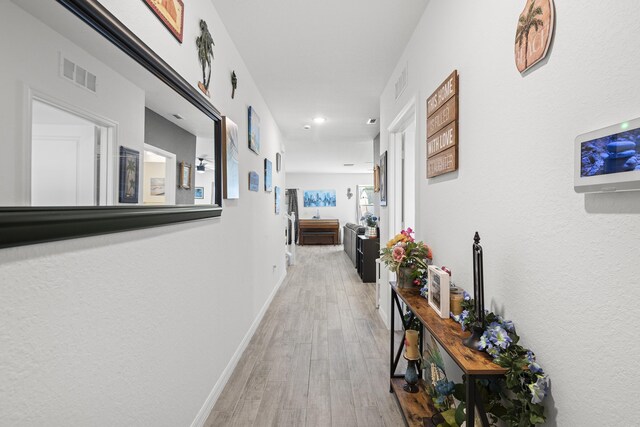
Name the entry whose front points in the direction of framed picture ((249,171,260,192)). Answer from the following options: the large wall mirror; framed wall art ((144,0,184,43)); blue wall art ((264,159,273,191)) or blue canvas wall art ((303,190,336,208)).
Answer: blue canvas wall art ((303,190,336,208))

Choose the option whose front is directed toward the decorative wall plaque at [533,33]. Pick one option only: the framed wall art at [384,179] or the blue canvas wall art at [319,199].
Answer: the blue canvas wall art at [319,199]

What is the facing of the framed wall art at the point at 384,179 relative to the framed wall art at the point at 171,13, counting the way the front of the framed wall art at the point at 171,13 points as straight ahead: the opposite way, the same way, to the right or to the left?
the opposite way

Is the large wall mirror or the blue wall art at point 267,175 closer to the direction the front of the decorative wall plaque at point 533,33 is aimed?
the large wall mirror

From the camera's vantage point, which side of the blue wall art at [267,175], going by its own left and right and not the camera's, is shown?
right

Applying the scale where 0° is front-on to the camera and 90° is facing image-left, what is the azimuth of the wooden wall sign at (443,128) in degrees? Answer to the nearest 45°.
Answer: approximately 45°

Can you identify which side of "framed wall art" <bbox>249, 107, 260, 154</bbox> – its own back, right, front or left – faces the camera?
right

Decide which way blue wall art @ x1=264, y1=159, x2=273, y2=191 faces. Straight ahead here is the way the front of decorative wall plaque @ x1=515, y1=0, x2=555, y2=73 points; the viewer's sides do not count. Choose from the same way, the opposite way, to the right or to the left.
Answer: the opposite way

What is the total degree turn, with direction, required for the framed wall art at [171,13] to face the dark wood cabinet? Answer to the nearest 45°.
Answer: approximately 90° to its left
